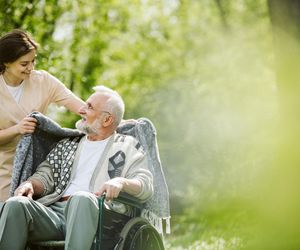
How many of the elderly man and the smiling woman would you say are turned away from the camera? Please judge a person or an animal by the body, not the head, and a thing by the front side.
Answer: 0

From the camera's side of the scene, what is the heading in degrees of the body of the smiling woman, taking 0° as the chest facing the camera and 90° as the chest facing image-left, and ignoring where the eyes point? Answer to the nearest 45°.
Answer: approximately 315°

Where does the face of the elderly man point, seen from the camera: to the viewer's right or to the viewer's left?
to the viewer's left

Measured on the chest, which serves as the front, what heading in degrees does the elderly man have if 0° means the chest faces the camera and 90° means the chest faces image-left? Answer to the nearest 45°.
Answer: approximately 45°
